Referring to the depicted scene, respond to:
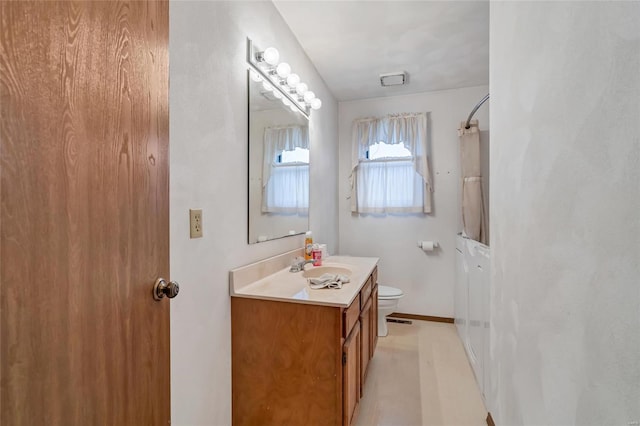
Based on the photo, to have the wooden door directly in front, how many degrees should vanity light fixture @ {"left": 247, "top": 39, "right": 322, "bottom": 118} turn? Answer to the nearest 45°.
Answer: approximately 45° to its right

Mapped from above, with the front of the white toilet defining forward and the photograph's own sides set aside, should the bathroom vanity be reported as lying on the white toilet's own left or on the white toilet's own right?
on the white toilet's own right

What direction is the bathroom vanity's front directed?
to the viewer's right

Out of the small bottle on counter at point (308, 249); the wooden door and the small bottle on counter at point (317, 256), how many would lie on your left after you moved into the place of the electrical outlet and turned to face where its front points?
2

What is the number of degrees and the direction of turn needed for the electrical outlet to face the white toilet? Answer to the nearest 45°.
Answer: approximately 90° to its left

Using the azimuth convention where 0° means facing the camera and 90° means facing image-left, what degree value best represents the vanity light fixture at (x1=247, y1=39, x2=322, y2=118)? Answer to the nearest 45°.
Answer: approximately 315°

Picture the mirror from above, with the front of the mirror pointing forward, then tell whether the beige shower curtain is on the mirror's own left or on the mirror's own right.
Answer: on the mirror's own left
